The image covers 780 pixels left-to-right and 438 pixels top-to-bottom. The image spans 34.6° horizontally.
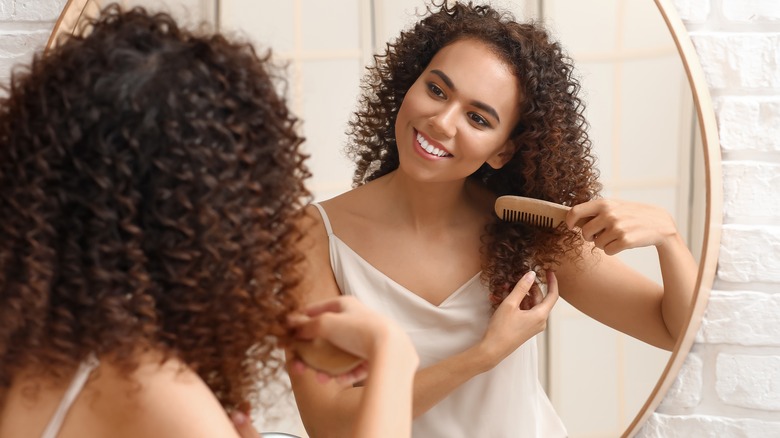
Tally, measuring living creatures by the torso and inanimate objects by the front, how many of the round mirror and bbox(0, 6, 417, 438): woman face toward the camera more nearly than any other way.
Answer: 1

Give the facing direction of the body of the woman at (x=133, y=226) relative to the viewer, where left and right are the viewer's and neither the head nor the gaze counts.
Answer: facing away from the viewer and to the right of the viewer
